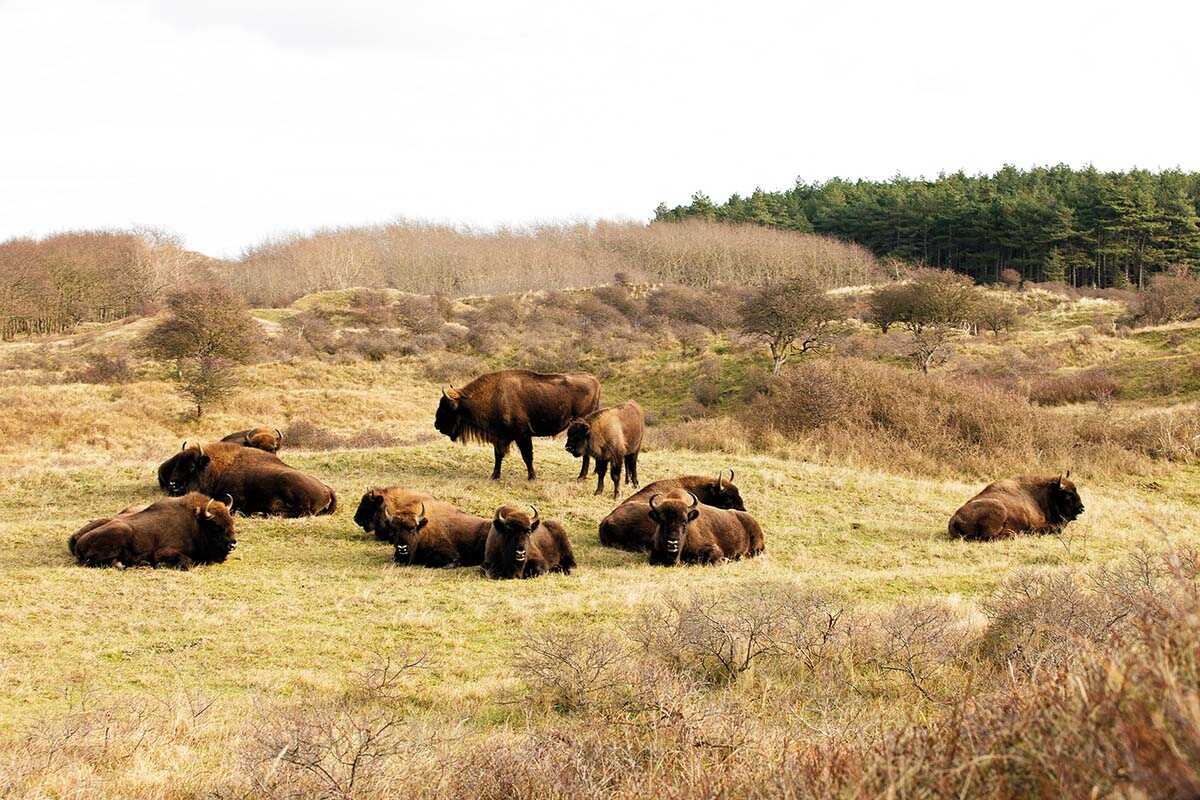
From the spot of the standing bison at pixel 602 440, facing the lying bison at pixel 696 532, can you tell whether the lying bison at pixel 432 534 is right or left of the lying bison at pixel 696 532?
right

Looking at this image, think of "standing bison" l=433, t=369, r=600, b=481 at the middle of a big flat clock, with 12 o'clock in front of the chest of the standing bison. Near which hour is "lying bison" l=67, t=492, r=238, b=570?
The lying bison is roughly at 10 o'clock from the standing bison.

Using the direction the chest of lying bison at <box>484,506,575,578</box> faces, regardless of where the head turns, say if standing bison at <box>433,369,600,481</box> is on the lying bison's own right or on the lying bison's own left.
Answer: on the lying bison's own right

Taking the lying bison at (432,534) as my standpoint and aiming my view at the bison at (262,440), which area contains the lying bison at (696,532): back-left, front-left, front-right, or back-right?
back-right

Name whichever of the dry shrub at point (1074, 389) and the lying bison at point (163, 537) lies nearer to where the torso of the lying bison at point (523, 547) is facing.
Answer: the lying bison

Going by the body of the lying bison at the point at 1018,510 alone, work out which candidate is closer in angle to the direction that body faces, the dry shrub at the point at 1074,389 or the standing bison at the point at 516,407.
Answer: the dry shrub

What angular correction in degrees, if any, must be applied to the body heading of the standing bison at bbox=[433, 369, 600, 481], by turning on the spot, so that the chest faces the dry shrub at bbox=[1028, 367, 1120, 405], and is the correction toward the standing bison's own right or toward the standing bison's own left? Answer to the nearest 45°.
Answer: approximately 135° to the standing bison's own right

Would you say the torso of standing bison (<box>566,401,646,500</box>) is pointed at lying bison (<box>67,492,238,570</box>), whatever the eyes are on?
yes

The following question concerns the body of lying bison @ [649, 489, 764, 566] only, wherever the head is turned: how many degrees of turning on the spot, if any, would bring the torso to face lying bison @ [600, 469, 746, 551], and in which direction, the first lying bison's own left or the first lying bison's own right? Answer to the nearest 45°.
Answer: approximately 90° to the first lying bison's own right

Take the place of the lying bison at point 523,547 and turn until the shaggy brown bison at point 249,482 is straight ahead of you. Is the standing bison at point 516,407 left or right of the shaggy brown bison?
right

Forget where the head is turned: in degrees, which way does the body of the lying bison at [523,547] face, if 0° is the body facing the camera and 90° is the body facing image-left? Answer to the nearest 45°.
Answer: approximately 45°

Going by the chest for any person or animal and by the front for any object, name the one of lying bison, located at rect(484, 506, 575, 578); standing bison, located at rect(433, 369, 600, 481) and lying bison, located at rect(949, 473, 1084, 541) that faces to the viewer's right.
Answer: lying bison, located at rect(949, 473, 1084, 541)

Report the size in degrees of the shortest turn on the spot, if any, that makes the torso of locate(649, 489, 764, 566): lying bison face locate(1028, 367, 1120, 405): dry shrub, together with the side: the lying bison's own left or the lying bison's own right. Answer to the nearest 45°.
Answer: approximately 180°

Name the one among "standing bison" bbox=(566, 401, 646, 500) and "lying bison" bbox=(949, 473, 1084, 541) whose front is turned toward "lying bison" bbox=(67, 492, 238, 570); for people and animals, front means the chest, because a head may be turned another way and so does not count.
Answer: the standing bison

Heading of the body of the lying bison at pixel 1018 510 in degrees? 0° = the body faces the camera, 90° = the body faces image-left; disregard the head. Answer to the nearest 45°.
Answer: approximately 270°

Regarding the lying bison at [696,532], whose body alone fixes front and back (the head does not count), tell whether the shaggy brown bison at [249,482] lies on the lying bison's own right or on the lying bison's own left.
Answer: on the lying bison's own right
